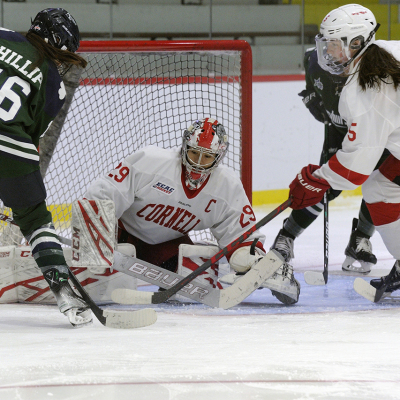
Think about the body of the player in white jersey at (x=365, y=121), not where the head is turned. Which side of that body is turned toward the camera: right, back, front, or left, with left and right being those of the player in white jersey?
left

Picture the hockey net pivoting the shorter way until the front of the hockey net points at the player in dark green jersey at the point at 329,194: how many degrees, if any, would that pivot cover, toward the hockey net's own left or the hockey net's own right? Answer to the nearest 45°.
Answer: approximately 90° to the hockey net's own left

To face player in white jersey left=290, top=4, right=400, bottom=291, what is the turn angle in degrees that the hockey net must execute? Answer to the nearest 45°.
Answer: approximately 45° to its left

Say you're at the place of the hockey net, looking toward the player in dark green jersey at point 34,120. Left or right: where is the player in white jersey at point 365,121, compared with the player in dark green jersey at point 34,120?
left

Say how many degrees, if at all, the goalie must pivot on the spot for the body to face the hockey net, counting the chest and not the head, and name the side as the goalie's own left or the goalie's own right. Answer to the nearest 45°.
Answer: approximately 180°

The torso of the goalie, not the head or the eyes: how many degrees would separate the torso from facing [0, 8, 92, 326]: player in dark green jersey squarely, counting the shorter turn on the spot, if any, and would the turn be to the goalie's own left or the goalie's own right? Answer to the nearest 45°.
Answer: approximately 45° to the goalie's own right
